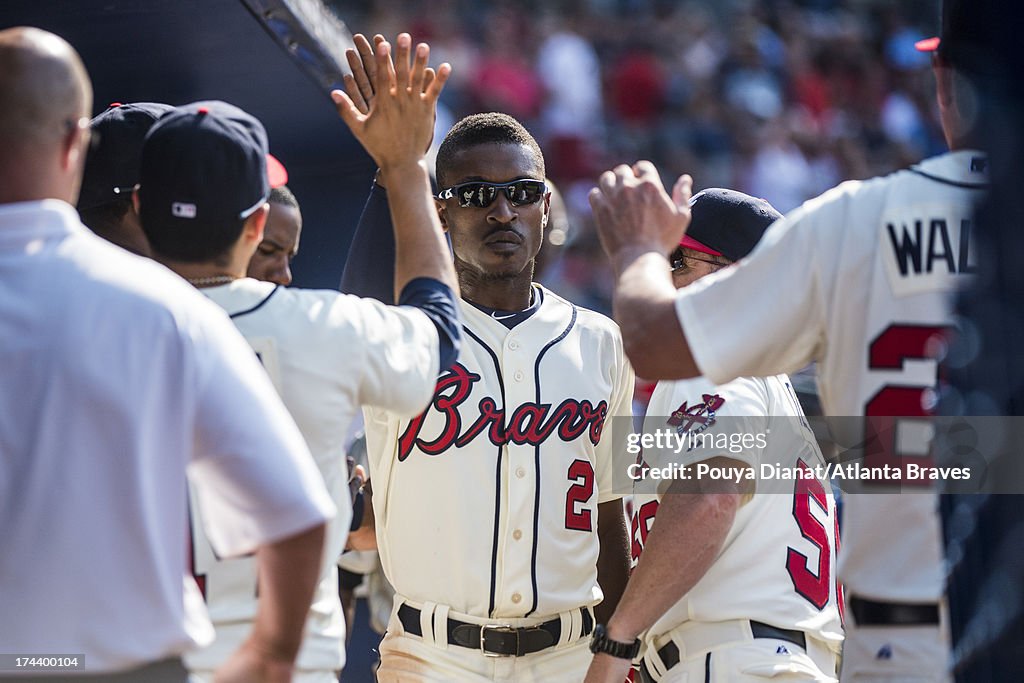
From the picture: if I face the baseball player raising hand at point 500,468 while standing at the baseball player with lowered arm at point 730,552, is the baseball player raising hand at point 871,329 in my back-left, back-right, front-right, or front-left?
back-left

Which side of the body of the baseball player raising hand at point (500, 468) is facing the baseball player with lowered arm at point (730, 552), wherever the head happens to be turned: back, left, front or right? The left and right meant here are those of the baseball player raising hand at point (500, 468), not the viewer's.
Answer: left

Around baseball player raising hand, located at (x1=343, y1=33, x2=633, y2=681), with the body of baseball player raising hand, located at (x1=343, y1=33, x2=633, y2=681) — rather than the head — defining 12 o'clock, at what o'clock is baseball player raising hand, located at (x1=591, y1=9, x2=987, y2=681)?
baseball player raising hand, located at (x1=591, y1=9, x2=987, y2=681) is roughly at 11 o'clock from baseball player raising hand, located at (x1=343, y1=33, x2=633, y2=681).

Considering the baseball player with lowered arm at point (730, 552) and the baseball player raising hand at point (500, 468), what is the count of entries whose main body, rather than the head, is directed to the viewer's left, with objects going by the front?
1

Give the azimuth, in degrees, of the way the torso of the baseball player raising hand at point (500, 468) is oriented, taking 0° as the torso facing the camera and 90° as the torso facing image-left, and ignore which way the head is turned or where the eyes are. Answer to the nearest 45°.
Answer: approximately 0°

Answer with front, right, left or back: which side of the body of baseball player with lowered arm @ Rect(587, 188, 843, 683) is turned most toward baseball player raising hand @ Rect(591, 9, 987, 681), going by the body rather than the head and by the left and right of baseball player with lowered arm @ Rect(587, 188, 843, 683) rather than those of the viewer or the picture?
left

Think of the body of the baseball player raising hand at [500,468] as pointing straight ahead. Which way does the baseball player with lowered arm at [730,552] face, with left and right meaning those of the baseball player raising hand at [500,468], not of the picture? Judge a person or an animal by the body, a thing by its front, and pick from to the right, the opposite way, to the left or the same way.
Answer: to the right
